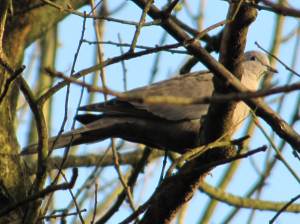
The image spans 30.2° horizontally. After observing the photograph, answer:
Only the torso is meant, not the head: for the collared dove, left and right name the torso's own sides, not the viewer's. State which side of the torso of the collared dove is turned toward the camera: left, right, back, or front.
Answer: right
